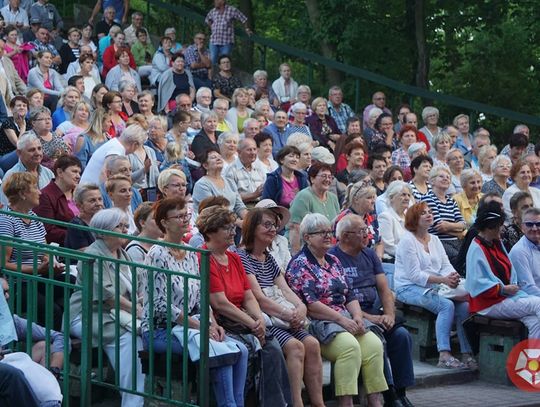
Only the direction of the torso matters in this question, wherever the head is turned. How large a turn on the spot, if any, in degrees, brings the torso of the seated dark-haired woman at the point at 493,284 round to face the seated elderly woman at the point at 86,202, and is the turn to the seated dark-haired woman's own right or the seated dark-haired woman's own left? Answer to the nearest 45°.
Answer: approximately 90° to the seated dark-haired woman's own right

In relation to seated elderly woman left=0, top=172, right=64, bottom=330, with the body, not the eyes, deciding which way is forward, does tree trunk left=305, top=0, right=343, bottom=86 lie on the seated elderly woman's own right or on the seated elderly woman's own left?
on the seated elderly woman's own left

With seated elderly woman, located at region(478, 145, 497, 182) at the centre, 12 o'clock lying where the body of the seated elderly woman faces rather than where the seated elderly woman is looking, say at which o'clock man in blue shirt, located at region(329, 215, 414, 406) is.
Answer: The man in blue shirt is roughly at 2 o'clock from the seated elderly woman.

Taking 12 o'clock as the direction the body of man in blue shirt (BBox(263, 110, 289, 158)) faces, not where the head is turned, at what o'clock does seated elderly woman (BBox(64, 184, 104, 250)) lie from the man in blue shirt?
The seated elderly woman is roughly at 2 o'clock from the man in blue shirt.

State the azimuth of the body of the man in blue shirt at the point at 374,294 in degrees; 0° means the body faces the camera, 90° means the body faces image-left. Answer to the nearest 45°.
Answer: approximately 315°

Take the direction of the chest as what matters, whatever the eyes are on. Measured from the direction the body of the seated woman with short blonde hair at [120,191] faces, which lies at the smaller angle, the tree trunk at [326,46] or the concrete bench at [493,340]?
the concrete bench

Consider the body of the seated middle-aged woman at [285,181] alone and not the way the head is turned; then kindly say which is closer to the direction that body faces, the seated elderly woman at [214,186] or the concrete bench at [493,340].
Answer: the concrete bench
